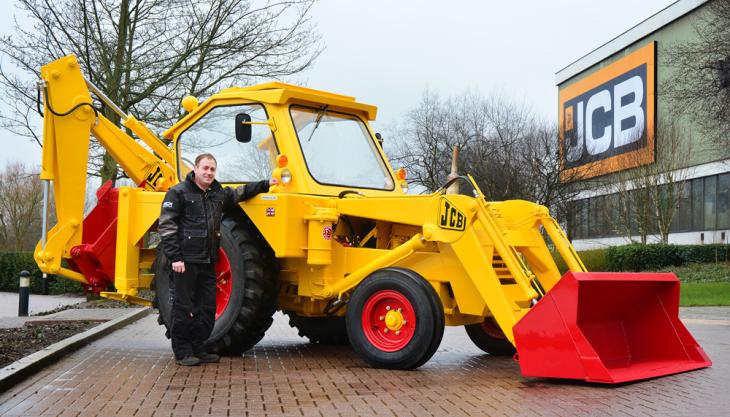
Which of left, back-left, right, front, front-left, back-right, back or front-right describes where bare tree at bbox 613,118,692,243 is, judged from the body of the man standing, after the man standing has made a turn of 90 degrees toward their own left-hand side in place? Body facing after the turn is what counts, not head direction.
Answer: front

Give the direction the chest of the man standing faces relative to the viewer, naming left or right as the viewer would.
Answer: facing the viewer and to the right of the viewer

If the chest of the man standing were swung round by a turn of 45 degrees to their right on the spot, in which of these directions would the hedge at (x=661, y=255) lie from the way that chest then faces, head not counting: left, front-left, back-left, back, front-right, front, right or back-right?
back-left

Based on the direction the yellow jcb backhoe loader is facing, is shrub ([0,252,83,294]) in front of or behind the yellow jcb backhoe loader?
behind

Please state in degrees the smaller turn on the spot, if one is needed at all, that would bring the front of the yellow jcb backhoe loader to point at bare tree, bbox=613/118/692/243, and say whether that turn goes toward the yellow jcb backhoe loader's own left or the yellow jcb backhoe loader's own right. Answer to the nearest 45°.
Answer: approximately 90° to the yellow jcb backhoe loader's own left
